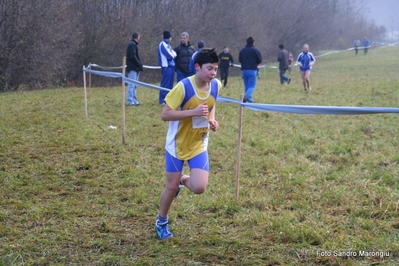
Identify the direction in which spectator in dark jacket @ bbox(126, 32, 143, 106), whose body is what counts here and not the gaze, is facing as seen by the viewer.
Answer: to the viewer's right

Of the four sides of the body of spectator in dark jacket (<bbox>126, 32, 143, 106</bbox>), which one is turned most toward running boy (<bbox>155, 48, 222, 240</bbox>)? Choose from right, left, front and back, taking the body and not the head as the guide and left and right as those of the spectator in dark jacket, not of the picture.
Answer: right

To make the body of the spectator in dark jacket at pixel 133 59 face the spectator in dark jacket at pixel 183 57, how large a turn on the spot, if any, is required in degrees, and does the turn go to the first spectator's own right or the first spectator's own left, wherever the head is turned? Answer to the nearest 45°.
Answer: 0° — they already face them

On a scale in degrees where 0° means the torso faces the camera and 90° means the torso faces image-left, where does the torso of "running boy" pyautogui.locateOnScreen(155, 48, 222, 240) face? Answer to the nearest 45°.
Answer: approximately 315°

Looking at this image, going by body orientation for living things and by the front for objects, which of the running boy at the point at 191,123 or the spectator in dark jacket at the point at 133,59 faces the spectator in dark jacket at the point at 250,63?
the spectator in dark jacket at the point at 133,59
